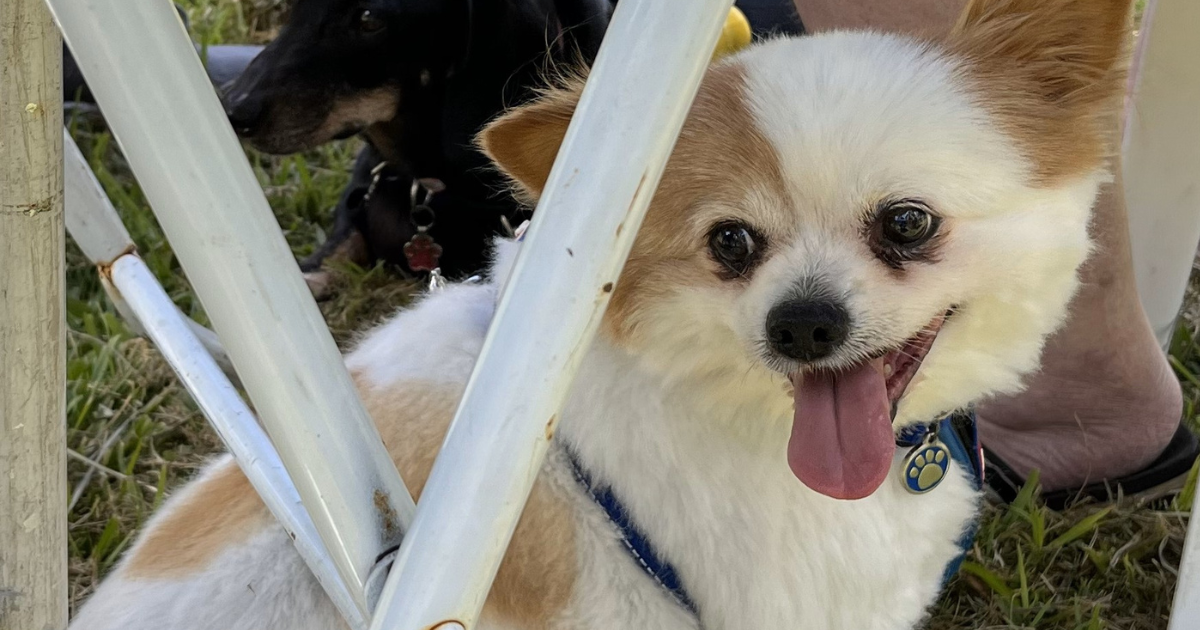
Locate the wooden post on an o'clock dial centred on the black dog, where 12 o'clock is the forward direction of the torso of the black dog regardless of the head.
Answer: The wooden post is roughly at 11 o'clock from the black dog.

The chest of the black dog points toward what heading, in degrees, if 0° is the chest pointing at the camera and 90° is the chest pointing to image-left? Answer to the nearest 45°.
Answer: approximately 45°

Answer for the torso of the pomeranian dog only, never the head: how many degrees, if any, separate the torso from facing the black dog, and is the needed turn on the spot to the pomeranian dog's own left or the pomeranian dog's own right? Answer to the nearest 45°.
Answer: approximately 180°

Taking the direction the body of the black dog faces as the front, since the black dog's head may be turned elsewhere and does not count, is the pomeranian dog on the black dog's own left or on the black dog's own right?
on the black dog's own left
